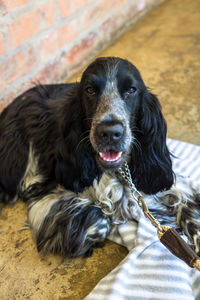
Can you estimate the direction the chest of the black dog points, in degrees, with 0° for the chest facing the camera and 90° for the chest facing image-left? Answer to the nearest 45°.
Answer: approximately 315°
